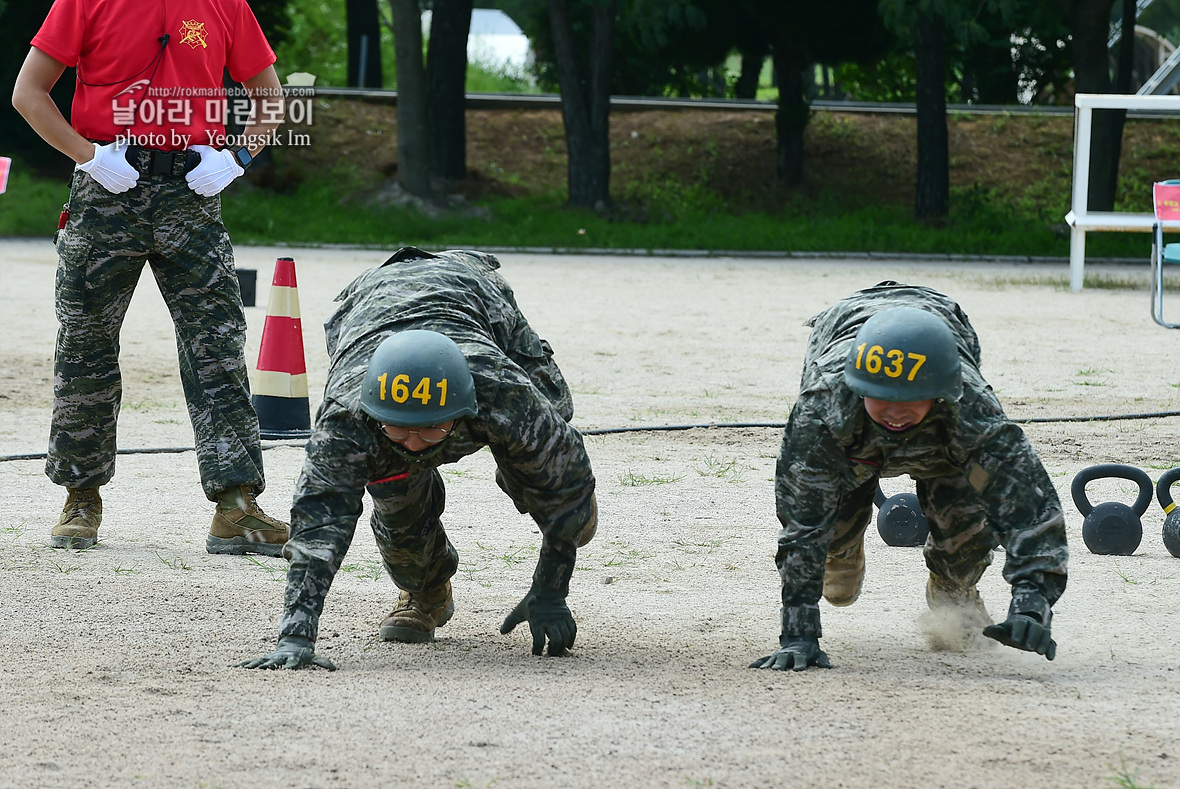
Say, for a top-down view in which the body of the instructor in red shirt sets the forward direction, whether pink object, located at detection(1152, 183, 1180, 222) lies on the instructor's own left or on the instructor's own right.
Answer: on the instructor's own left

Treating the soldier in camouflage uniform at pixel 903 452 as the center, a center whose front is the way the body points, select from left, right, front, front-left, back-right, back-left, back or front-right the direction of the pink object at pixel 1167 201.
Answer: back

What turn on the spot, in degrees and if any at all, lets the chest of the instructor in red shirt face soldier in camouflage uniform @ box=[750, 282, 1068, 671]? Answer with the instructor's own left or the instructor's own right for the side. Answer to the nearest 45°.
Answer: approximately 45° to the instructor's own left

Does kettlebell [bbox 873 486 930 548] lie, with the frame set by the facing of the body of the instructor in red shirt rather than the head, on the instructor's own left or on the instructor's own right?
on the instructor's own left

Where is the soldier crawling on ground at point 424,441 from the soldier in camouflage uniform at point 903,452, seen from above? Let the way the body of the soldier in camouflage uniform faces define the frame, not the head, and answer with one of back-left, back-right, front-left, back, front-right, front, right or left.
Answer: right

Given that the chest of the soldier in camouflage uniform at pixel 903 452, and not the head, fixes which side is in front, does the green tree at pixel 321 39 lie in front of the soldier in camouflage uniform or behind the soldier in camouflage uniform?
behind

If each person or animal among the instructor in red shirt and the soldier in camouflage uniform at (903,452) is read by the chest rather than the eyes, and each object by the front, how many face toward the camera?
2

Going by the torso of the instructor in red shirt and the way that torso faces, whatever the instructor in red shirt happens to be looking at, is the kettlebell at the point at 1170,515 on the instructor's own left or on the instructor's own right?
on the instructor's own left

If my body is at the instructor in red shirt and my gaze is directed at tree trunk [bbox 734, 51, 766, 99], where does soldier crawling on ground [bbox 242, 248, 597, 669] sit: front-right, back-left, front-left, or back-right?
back-right

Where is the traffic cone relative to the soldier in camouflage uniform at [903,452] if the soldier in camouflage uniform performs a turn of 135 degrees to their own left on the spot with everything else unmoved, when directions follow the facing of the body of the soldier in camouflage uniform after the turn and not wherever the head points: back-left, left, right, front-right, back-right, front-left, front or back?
left

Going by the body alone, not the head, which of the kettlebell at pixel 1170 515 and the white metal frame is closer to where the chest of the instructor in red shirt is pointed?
the kettlebell

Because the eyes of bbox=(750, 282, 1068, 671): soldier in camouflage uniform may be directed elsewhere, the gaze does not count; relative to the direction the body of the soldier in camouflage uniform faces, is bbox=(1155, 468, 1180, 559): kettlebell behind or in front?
behind

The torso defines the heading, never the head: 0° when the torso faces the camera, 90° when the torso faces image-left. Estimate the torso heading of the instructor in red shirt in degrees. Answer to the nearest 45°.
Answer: approximately 0°

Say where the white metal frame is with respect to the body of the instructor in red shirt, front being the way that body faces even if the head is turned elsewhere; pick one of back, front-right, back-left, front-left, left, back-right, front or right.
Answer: back-left
